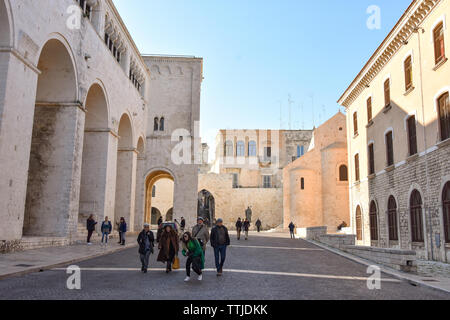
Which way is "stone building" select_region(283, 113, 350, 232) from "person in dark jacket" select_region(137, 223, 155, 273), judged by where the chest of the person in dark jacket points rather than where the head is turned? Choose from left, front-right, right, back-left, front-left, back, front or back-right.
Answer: back-left

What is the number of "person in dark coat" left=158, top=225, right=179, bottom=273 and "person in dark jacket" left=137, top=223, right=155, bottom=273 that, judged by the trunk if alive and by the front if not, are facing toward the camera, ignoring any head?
2

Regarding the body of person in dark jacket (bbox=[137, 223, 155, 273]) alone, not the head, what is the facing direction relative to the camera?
toward the camera

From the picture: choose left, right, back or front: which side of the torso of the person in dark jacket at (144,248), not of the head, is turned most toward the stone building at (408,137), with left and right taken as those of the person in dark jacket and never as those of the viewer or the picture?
left

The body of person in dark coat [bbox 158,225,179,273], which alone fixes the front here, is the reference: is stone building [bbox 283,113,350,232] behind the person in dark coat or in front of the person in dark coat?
behind

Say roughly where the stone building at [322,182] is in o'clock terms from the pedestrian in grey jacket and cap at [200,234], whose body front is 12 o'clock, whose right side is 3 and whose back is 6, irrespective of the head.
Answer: The stone building is roughly at 7 o'clock from the pedestrian in grey jacket and cap.

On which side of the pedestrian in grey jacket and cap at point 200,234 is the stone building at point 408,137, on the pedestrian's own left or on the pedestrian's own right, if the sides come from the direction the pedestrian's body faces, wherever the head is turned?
on the pedestrian's own left

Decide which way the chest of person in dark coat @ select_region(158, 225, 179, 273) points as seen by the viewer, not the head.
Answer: toward the camera

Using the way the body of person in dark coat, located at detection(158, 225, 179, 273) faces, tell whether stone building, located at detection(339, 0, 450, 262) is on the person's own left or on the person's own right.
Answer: on the person's own left

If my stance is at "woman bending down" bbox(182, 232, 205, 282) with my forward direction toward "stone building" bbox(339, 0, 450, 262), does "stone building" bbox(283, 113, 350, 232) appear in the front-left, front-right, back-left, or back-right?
front-left

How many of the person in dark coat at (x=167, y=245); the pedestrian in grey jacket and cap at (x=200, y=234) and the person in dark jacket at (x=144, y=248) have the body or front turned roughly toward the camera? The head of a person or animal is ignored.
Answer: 3
